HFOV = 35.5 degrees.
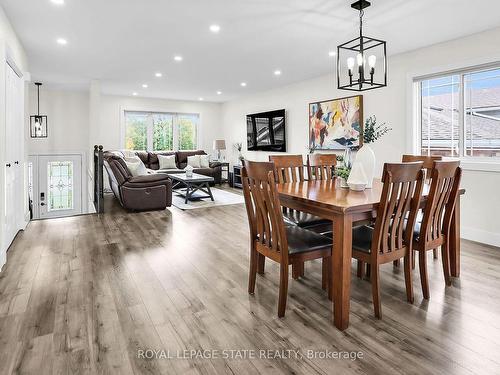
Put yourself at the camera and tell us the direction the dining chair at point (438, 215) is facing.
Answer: facing away from the viewer and to the left of the viewer

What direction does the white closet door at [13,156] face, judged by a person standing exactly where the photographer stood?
facing to the right of the viewer

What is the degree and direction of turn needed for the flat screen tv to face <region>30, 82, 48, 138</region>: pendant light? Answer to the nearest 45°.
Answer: approximately 45° to its right

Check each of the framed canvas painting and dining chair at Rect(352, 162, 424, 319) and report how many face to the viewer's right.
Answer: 0

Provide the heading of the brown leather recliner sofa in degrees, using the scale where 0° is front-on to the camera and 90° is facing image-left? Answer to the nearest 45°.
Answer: approximately 315°

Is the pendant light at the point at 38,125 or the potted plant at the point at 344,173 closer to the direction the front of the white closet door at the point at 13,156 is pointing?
the potted plant
